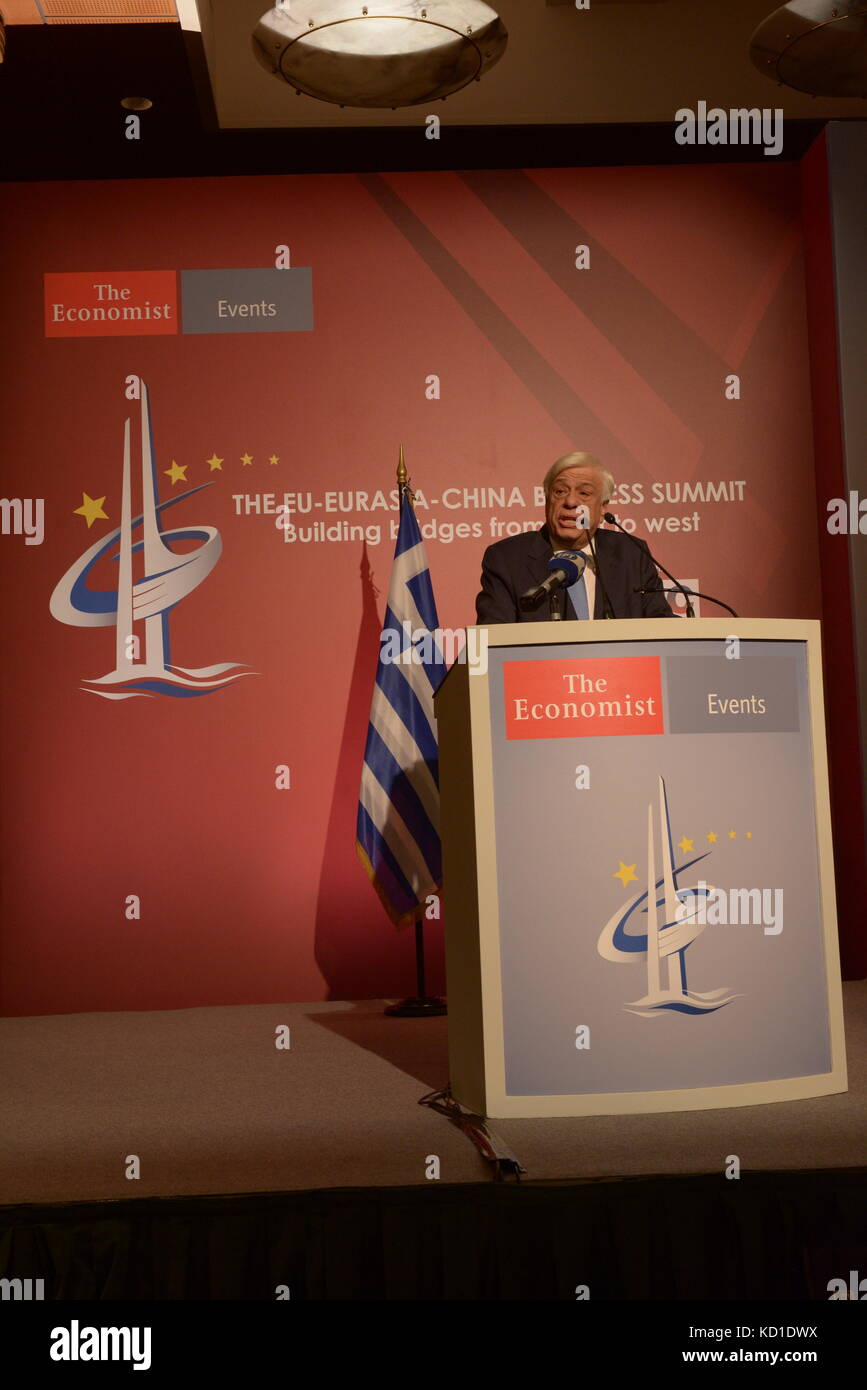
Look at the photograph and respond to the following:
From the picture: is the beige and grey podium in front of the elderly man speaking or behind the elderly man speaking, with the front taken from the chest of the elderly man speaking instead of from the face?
in front

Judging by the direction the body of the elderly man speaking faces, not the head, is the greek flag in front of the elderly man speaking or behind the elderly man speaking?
behind

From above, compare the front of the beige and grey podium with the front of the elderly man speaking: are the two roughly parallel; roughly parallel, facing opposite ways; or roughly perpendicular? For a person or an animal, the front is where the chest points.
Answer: roughly parallel

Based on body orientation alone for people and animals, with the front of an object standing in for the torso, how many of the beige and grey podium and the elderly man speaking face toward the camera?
2

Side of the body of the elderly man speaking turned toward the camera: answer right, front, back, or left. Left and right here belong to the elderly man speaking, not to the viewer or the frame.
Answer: front

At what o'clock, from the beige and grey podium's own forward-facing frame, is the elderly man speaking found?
The elderly man speaking is roughly at 6 o'clock from the beige and grey podium.

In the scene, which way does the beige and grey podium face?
toward the camera
